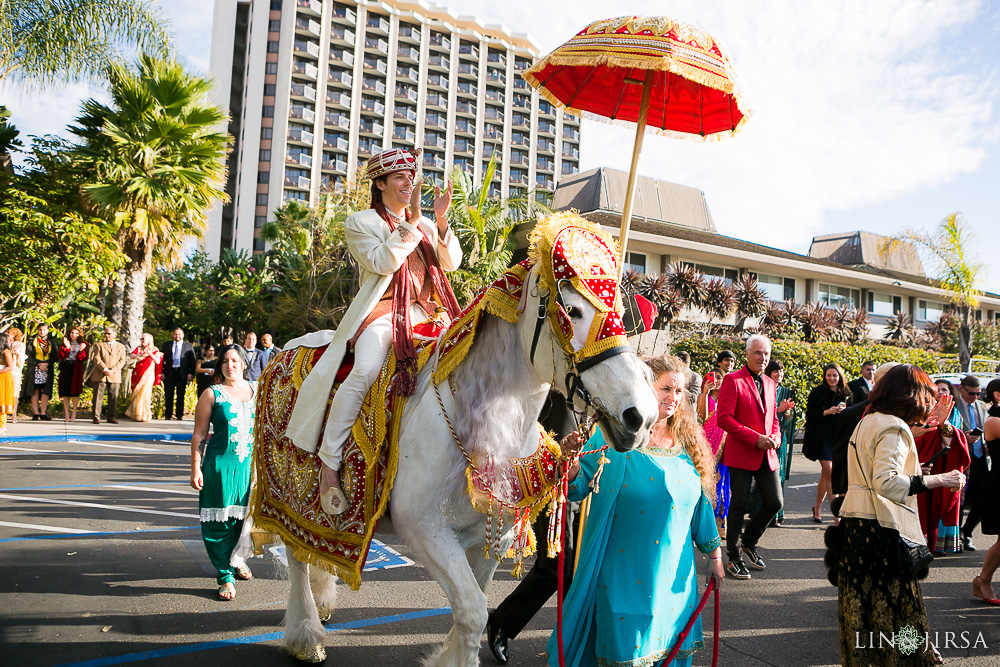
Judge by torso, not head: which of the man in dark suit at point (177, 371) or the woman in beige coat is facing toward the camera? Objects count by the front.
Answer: the man in dark suit

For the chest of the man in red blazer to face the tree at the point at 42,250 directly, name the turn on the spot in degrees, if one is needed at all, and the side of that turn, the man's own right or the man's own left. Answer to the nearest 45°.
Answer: approximately 135° to the man's own right

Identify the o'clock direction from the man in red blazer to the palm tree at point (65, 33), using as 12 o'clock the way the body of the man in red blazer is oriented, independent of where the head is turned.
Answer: The palm tree is roughly at 5 o'clock from the man in red blazer.

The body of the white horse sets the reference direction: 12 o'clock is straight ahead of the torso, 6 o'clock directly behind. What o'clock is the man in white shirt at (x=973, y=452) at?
The man in white shirt is roughly at 9 o'clock from the white horse.

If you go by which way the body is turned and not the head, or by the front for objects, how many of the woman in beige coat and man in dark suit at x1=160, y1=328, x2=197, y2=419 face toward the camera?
1

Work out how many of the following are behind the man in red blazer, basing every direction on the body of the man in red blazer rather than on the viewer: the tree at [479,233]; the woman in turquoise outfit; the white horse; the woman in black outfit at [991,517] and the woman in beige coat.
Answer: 1

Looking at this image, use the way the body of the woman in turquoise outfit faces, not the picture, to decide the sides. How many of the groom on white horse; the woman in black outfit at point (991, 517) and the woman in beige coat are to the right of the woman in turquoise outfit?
1

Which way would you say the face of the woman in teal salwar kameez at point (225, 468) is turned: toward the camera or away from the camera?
toward the camera

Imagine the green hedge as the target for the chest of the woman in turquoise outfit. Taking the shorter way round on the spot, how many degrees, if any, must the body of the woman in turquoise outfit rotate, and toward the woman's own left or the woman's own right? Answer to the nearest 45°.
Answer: approximately 180°

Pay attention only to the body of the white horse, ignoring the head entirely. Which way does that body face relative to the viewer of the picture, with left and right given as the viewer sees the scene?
facing the viewer and to the right of the viewer

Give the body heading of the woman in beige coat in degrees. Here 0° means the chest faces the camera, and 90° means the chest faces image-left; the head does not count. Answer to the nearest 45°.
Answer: approximately 225°

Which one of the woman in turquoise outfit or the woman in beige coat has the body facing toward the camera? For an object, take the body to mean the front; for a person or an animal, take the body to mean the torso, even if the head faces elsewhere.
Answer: the woman in turquoise outfit

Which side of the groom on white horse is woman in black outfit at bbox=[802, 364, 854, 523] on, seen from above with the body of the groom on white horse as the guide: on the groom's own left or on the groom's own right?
on the groom's own left

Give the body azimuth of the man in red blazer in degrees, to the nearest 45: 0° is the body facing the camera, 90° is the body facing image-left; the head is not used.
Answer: approximately 315°

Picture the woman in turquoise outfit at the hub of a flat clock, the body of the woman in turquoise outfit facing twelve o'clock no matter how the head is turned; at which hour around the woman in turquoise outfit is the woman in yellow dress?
The woman in yellow dress is roughly at 4 o'clock from the woman in turquoise outfit.

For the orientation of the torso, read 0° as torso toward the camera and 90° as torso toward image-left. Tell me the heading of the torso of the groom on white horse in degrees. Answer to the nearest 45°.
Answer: approximately 315°

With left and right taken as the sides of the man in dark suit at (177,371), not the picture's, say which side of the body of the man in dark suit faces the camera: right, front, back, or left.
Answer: front

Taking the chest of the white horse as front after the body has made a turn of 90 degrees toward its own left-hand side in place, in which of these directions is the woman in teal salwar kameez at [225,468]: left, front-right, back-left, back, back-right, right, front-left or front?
left
